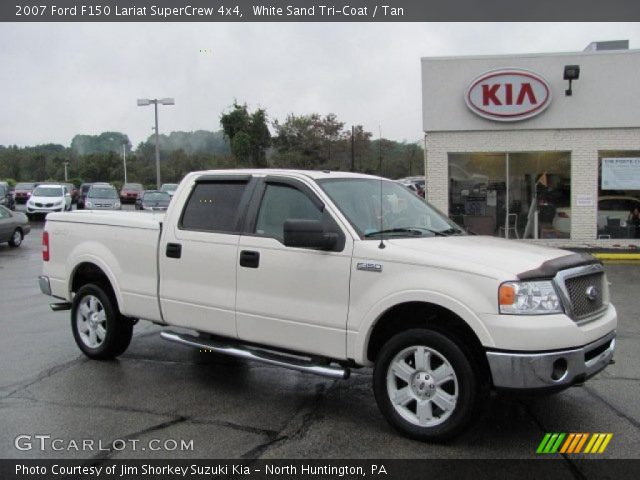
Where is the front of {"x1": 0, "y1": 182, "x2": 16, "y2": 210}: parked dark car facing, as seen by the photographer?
facing the viewer and to the right of the viewer

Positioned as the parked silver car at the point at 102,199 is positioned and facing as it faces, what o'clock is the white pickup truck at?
The white pickup truck is roughly at 12 o'clock from the parked silver car.

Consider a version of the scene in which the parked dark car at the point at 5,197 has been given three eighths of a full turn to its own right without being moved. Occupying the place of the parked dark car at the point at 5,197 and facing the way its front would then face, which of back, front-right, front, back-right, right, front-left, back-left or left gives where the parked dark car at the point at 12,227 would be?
left

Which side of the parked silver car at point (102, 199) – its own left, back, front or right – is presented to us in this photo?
front

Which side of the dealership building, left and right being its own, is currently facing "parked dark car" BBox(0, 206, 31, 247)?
right

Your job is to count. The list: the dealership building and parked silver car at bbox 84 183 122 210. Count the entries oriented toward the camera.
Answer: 2

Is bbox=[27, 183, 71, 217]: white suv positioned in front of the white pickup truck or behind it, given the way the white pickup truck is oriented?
behind

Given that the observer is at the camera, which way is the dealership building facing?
facing the viewer

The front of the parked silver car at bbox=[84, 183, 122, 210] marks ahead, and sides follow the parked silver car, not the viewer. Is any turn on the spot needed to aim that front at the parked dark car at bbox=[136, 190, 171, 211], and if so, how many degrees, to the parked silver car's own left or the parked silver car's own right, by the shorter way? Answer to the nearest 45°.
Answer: approximately 90° to the parked silver car's own left
